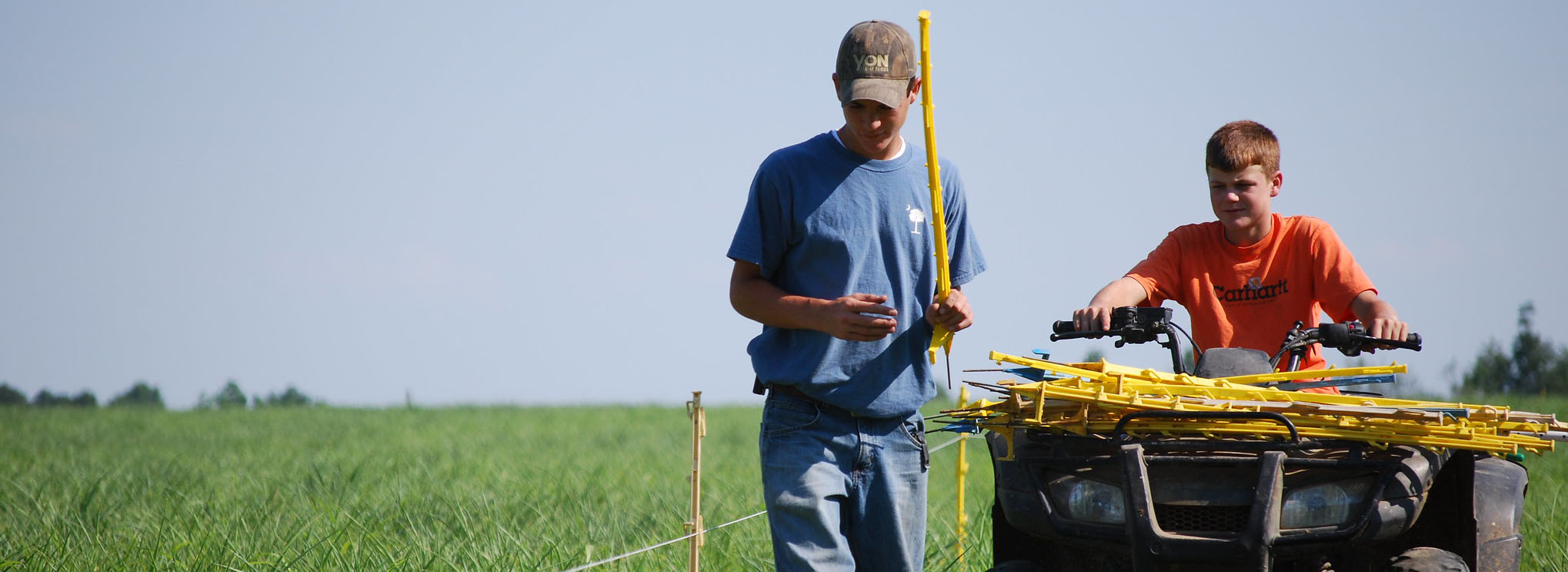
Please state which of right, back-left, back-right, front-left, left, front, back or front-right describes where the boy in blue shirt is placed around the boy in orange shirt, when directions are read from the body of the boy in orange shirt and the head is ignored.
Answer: front-right

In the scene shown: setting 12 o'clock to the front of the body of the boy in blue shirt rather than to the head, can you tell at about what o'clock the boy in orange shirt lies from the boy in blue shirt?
The boy in orange shirt is roughly at 8 o'clock from the boy in blue shirt.

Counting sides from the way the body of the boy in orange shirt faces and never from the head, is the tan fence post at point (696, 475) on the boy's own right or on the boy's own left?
on the boy's own right

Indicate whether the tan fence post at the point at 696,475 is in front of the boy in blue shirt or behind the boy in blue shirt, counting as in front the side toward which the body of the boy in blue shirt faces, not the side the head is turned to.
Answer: behind

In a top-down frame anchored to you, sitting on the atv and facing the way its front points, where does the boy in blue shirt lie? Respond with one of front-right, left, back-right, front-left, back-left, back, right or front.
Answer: right

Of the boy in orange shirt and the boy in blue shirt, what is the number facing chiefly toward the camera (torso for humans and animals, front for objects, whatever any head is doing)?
2

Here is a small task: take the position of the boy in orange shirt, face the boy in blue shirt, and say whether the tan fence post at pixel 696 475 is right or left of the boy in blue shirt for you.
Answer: right

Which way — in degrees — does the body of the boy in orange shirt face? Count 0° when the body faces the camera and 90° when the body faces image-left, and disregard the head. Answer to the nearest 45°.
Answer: approximately 0°

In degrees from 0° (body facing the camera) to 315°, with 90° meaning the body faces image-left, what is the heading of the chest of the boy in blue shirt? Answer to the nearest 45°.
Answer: approximately 0°
